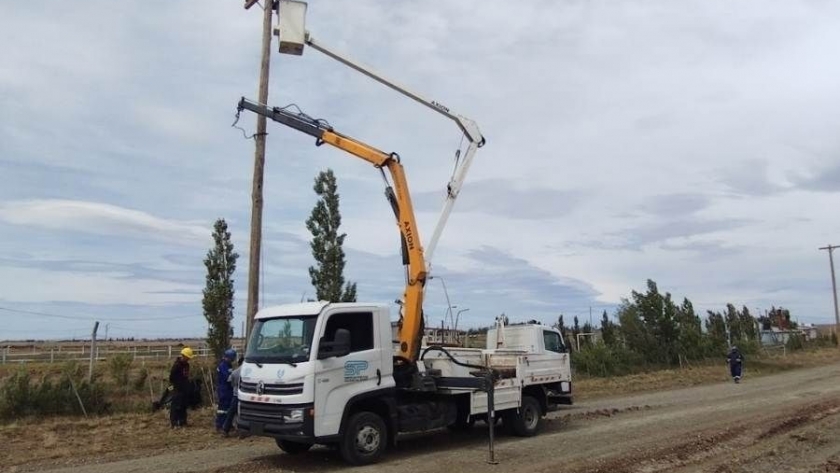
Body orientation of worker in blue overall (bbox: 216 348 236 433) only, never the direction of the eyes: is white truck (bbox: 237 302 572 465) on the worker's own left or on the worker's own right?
on the worker's own right

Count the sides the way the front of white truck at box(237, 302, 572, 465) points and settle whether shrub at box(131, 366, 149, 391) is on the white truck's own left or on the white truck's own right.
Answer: on the white truck's own right

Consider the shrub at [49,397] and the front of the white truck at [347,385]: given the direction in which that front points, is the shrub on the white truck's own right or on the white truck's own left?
on the white truck's own right

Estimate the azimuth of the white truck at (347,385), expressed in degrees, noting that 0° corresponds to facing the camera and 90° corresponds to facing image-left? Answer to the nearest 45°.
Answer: approximately 45°
